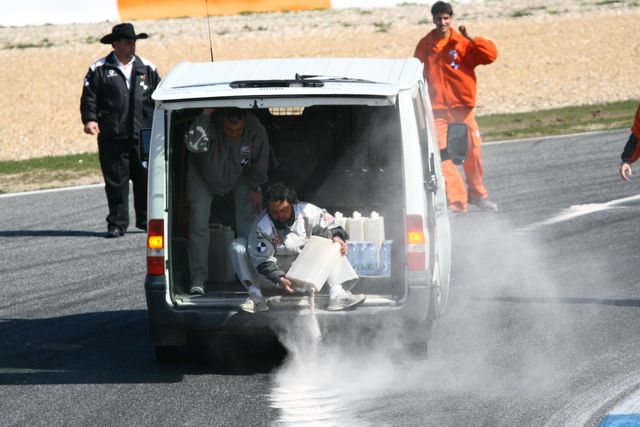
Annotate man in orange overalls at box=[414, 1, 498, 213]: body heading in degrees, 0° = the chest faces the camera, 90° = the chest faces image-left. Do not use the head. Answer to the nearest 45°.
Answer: approximately 0°

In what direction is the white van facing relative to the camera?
away from the camera

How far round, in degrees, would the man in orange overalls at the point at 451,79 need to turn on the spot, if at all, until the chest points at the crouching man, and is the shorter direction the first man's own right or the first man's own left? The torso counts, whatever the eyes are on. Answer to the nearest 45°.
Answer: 0° — they already face them

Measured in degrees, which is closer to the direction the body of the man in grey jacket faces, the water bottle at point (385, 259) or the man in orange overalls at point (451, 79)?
the water bottle

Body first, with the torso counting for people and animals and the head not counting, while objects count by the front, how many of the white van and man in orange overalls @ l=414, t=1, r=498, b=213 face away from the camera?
1

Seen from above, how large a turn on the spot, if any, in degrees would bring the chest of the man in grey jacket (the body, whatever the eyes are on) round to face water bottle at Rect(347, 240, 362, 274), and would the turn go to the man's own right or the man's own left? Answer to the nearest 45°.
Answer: approximately 45° to the man's own left

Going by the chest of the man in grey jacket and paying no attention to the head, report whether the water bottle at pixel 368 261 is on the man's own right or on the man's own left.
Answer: on the man's own left

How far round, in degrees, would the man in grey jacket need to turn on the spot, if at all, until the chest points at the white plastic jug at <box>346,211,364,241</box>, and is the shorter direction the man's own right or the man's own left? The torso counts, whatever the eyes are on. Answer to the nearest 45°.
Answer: approximately 90° to the man's own left

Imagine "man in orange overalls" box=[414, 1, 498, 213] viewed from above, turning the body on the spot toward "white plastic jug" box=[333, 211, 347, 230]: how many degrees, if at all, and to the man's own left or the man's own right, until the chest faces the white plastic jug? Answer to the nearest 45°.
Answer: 0° — they already face it

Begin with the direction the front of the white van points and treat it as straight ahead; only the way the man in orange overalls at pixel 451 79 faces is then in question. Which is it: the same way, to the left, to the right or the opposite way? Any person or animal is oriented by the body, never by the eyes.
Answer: the opposite way
